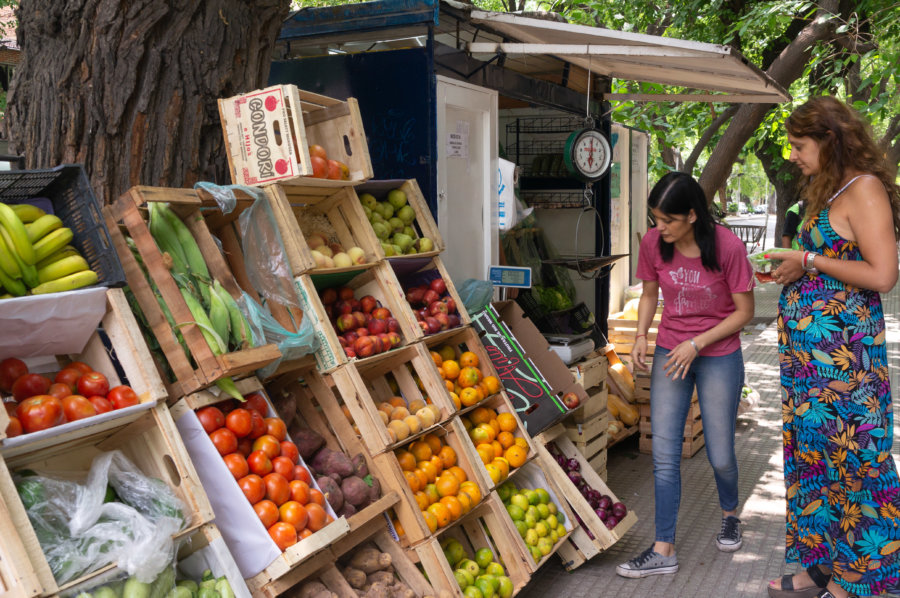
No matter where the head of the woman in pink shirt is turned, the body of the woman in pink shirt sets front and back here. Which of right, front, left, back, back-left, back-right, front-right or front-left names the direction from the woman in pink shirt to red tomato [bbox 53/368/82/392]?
front

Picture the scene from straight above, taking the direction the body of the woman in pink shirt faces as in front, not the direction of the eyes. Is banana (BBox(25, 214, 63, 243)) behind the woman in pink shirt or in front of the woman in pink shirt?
in front

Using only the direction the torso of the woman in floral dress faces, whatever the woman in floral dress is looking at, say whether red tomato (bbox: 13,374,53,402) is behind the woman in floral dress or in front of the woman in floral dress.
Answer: in front

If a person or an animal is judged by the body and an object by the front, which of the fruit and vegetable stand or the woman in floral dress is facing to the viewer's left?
the woman in floral dress

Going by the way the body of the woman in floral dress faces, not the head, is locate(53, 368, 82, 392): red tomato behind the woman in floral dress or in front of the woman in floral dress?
in front

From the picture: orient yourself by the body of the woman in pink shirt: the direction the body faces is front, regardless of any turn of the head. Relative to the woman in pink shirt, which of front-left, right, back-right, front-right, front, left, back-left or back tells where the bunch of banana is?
front

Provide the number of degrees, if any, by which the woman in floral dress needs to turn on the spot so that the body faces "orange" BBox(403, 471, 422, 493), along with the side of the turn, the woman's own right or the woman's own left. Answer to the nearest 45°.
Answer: approximately 45° to the woman's own left

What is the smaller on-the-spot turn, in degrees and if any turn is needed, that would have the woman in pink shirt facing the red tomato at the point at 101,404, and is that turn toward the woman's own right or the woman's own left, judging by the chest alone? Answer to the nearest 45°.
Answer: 0° — they already face it

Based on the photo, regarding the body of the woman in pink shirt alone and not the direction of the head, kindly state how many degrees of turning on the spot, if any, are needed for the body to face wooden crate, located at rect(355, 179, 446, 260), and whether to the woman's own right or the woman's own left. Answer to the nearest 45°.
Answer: approximately 45° to the woman's own right

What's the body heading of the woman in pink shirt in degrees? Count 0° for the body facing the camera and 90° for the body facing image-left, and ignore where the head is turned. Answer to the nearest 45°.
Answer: approximately 45°

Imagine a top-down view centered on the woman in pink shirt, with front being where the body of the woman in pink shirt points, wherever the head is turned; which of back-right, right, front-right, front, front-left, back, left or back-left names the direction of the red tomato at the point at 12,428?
front

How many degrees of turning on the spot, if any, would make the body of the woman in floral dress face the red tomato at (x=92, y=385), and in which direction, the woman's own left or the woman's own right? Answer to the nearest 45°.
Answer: approximately 45° to the woman's own left

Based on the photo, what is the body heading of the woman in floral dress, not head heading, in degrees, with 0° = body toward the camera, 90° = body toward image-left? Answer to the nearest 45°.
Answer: approximately 90°

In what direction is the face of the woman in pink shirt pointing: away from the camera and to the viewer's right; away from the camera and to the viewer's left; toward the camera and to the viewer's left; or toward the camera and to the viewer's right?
toward the camera and to the viewer's left

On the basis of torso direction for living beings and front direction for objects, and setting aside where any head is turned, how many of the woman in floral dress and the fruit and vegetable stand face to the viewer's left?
1
